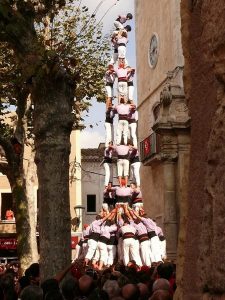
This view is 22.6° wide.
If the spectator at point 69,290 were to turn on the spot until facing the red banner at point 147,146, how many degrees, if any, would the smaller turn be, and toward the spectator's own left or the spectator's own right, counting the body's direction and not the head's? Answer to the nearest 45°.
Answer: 0° — they already face it

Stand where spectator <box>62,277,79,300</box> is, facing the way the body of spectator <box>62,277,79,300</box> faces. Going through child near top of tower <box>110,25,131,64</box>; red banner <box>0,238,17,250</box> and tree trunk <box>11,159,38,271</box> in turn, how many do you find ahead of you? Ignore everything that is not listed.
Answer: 3

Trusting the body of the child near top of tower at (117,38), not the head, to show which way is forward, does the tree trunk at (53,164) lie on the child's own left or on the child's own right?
on the child's own right

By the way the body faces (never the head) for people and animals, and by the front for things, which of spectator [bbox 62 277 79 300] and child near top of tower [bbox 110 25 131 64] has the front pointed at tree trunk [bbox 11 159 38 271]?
the spectator

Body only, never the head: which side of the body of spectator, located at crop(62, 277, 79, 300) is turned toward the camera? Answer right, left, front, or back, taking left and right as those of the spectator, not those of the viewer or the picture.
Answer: back

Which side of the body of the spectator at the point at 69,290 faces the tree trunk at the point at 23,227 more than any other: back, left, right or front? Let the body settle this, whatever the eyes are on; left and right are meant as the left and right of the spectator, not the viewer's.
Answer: front

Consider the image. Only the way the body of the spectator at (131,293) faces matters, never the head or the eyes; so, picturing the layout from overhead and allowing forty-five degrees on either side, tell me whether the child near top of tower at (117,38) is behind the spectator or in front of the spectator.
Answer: in front

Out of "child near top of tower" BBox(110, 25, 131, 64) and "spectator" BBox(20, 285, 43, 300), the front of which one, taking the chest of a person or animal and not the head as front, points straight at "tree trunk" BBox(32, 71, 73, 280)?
the spectator

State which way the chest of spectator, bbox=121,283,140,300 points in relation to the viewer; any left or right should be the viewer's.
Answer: facing away from the viewer

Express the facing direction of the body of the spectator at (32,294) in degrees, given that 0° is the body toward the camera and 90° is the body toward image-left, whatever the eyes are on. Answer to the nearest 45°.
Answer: approximately 180°

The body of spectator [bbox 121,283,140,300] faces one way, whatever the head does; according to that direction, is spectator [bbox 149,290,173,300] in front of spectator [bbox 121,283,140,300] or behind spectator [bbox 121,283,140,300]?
behind

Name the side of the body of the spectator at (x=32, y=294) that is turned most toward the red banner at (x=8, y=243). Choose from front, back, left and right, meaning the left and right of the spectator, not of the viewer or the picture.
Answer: front

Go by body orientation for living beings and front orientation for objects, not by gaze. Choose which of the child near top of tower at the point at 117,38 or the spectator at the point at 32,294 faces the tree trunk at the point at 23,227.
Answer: the spectator

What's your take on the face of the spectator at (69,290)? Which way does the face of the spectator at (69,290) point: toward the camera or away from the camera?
away from the camera

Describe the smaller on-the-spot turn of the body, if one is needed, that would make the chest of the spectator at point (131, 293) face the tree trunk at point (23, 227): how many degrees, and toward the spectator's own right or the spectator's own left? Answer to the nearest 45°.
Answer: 0° — they already face it
